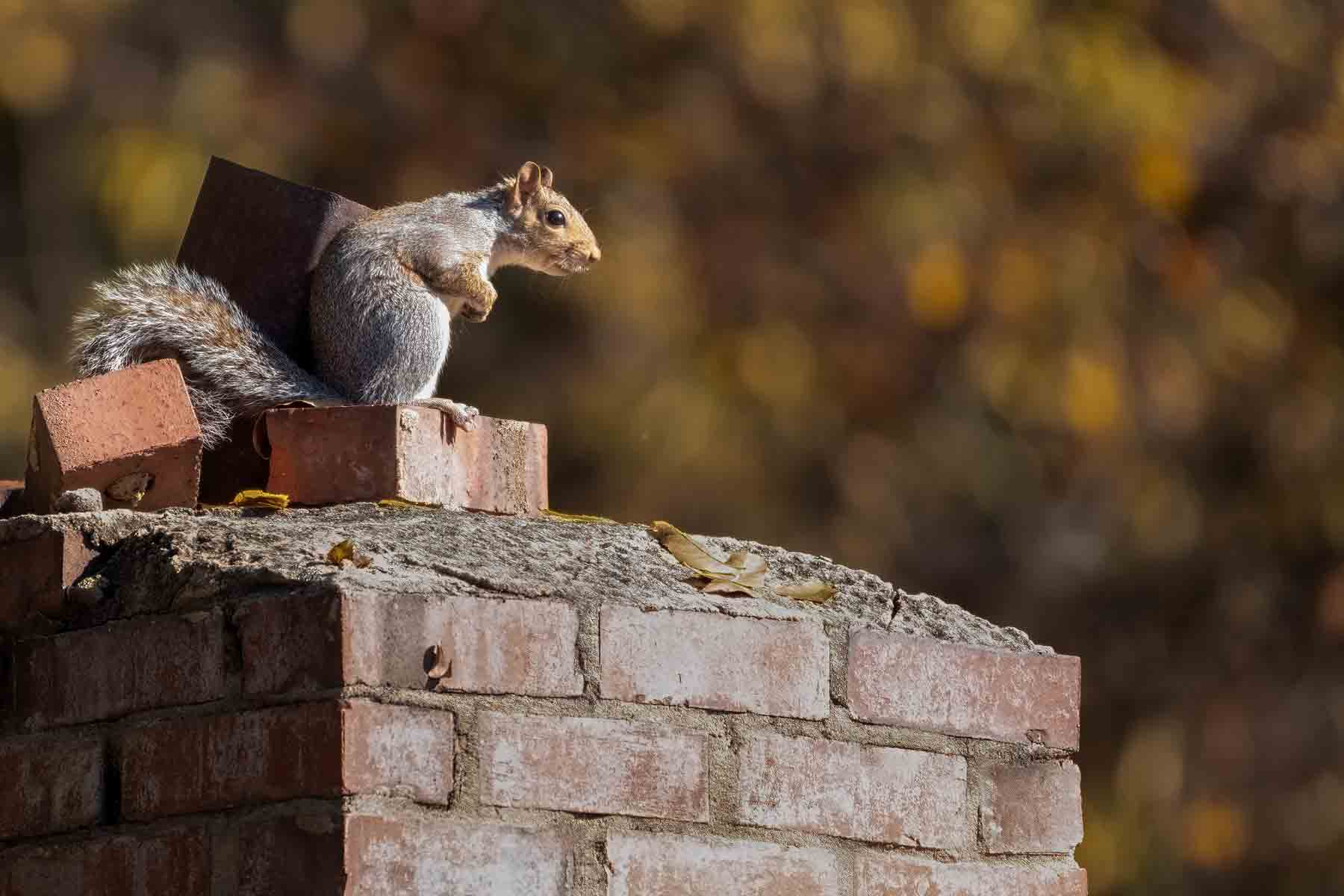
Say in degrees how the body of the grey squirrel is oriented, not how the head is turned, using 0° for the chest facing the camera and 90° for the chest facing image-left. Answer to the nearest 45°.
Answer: approximately 270°
